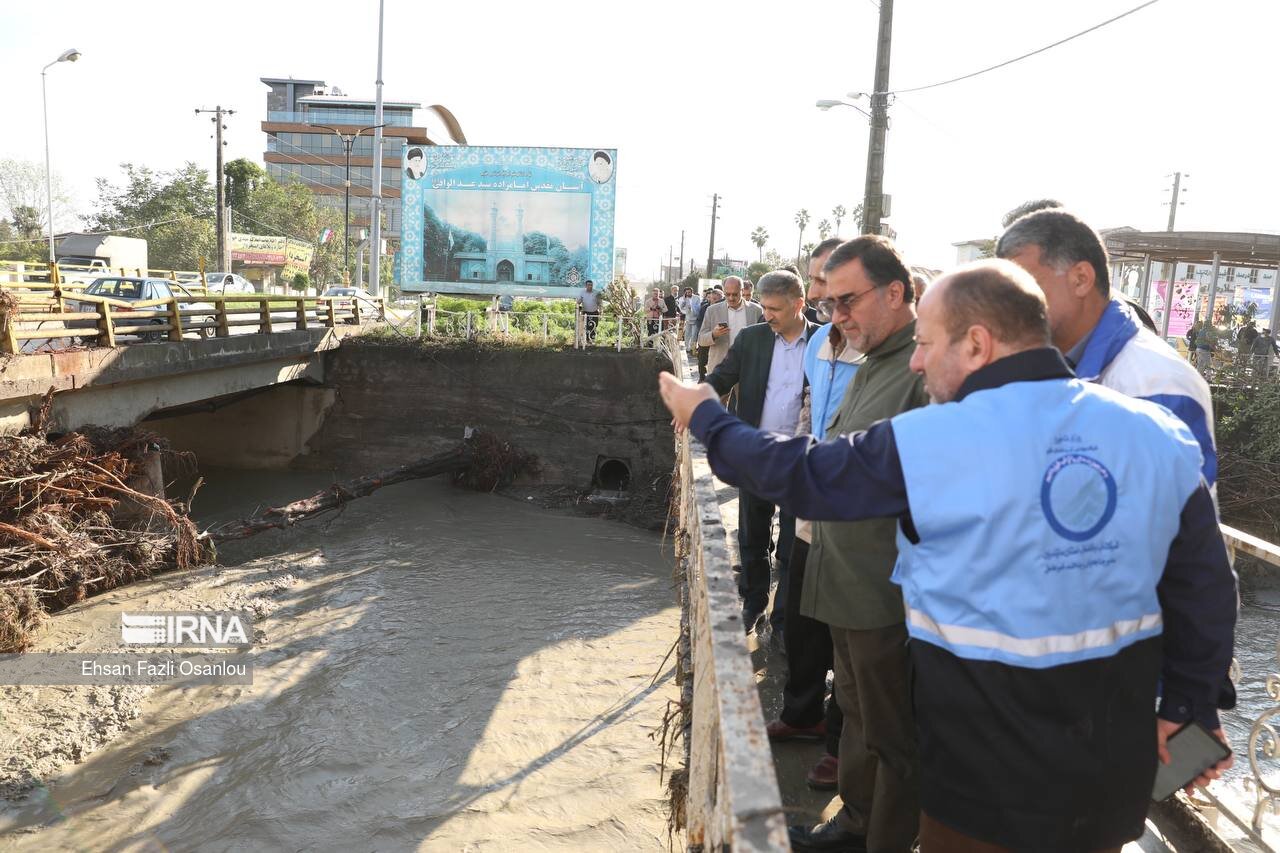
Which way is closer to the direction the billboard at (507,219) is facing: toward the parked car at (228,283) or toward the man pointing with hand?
the man pointing with hand

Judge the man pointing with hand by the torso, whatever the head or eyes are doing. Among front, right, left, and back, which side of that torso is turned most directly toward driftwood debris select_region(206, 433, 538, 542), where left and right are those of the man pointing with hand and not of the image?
front

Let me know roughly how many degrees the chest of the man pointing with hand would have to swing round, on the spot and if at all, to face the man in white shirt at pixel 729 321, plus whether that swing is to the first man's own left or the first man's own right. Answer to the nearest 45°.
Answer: approximately 45° to the first man's own right

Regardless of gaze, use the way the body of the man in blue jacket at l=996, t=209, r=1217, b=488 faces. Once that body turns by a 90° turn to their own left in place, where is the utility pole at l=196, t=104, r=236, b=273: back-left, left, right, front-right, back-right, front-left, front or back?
back-right

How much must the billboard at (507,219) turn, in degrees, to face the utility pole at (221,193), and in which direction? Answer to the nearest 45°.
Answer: approximately 135° to its right

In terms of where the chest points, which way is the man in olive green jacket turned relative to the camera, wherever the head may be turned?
to the viewer's left

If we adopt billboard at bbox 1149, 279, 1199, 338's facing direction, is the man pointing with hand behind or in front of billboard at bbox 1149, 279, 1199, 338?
in front

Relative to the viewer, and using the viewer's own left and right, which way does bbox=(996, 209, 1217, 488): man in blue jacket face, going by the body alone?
facing to the left of the viewer

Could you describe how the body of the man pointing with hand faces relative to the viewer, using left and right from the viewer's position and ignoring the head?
facing away from the viewer and to the left of the viewer

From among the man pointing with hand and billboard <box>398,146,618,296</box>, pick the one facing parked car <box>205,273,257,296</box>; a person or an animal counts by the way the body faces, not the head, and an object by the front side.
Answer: the man pointing with hand

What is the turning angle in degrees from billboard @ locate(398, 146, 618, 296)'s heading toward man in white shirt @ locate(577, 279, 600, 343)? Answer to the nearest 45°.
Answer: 0° — it already faces them

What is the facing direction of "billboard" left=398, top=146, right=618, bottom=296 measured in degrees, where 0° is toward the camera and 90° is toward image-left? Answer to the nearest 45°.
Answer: approximately 0°

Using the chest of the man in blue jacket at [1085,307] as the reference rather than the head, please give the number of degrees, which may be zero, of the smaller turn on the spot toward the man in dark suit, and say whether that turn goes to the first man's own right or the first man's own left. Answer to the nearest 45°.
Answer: approximately 45° to the first man's own right
